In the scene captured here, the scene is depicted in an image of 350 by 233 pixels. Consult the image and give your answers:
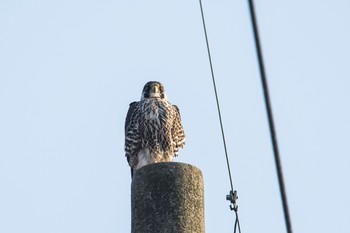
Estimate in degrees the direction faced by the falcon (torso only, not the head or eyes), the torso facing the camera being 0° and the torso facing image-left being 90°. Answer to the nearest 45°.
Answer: approximately 0°

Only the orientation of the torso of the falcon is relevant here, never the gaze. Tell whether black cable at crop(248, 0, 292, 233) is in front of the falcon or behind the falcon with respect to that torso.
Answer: in front
